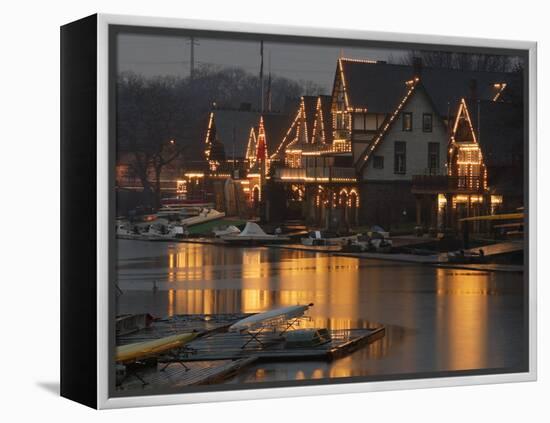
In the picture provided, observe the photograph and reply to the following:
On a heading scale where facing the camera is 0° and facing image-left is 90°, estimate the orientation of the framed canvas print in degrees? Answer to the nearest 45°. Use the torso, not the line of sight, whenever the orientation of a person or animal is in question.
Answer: approximately 315°
